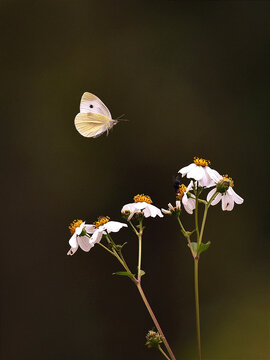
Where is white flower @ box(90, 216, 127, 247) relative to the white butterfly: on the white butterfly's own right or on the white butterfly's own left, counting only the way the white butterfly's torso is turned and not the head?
on the white butterfly's own right

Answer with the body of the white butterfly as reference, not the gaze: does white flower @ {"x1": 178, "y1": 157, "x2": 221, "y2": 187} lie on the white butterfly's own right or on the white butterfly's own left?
on the white butterfly's own right

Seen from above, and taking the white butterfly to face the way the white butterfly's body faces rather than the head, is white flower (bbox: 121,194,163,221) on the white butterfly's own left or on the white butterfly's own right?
on the white butterfly's own right

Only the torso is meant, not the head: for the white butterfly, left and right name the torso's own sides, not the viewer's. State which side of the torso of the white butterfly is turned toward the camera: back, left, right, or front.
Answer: right

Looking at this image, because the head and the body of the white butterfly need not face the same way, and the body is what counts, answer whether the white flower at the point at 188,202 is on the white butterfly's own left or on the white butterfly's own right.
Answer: on the white butterfly's own right
